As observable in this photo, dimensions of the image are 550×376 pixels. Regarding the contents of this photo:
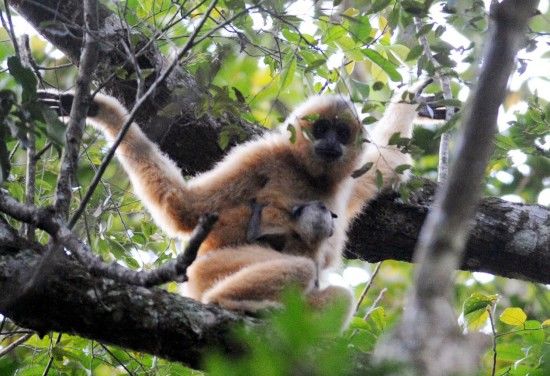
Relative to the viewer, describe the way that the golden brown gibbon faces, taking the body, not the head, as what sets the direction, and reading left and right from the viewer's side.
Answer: facing the viewer and to the right of the viewer

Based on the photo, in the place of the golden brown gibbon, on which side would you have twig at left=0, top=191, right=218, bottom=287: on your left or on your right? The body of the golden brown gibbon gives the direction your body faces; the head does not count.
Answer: on your right

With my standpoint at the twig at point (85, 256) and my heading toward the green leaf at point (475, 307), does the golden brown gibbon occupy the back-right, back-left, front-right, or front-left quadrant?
front-left

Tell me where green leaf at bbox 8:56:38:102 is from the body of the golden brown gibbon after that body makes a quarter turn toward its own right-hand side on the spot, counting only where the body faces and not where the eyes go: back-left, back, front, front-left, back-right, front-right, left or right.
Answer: front

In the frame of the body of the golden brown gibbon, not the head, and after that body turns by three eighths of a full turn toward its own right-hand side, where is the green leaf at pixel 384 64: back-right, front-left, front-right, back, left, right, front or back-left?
back
